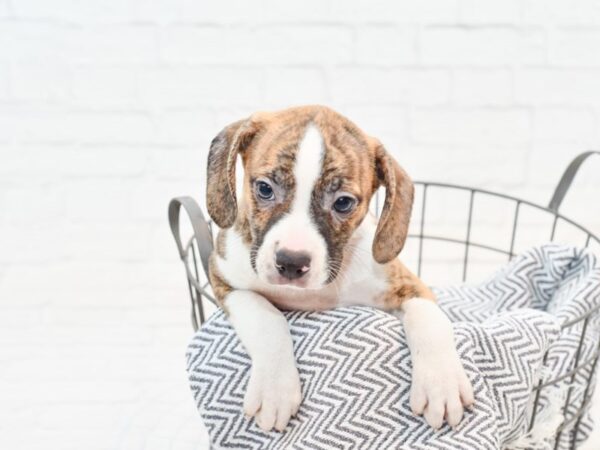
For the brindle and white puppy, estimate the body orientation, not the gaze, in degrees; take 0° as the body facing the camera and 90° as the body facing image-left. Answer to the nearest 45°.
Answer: approximately 0°
